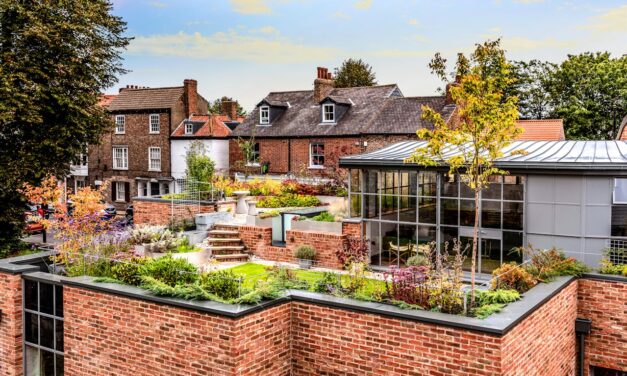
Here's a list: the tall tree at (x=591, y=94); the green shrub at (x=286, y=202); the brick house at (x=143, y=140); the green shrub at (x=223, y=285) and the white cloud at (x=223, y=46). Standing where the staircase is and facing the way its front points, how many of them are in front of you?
1

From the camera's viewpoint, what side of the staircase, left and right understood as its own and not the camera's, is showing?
front

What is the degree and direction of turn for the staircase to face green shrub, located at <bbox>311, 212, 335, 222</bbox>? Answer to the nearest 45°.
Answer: approximately 90° to its left

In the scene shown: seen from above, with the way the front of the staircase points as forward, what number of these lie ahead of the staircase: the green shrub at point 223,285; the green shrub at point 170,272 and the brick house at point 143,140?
2

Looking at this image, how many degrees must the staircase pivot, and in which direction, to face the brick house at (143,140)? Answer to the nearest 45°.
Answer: approximately 180°

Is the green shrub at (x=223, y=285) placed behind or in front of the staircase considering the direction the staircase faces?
in front

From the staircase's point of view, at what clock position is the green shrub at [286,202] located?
The green shrub is roughly at 7 o'clock from the staircase.

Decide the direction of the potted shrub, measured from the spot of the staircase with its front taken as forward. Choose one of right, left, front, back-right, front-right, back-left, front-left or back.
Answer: front-left

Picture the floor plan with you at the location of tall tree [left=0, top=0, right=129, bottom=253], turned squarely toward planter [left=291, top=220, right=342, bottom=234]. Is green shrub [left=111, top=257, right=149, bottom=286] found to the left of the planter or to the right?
right

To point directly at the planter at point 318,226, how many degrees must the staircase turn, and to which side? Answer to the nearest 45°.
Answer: approximately 45° to its left

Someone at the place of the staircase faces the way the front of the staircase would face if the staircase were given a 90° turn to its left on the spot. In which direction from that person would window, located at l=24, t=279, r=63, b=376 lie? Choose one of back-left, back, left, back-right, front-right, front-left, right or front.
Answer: back-right

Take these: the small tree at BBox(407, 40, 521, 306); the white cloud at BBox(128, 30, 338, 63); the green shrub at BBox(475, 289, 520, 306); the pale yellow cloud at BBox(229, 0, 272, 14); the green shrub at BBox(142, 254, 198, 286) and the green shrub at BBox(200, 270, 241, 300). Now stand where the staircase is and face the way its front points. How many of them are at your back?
2

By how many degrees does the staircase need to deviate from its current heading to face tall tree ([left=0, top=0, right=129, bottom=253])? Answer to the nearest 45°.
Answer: approximately 135° to its right
